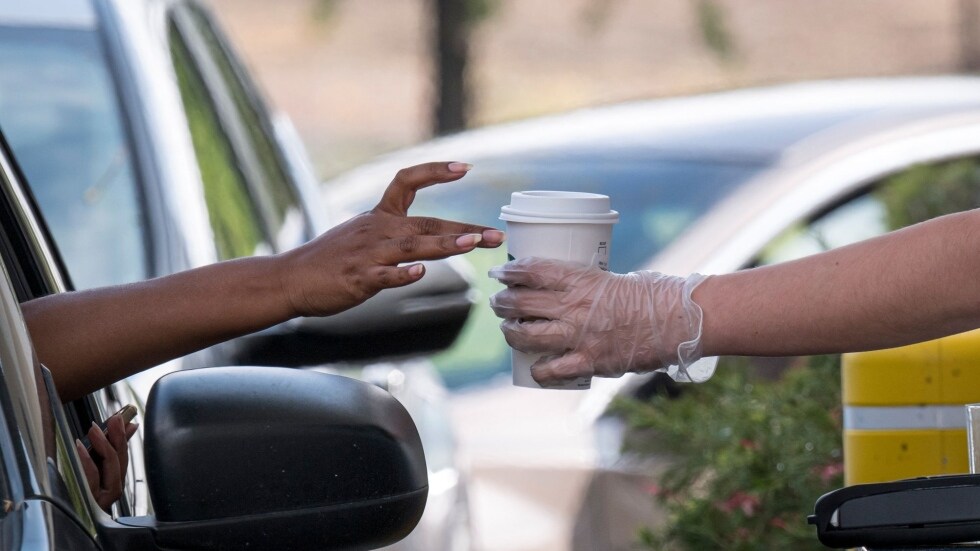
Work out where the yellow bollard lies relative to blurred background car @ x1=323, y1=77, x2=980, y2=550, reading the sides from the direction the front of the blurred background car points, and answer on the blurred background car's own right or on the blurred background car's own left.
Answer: on the blurred background car's own left

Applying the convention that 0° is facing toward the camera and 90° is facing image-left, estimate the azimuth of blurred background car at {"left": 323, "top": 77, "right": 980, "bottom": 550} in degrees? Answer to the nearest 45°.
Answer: approximately 45°

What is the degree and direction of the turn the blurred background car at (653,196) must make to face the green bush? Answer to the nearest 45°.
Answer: approximately 45° to its left
